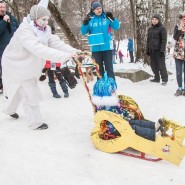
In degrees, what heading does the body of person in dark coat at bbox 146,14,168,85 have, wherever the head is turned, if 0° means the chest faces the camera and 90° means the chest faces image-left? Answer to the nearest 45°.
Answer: approximately 45°

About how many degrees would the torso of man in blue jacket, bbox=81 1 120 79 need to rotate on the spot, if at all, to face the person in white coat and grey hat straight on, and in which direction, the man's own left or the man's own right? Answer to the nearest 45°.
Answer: approximately 45° to the man's own right

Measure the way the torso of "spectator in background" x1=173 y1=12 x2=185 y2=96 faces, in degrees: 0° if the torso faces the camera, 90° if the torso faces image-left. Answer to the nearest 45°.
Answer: approximately 45°

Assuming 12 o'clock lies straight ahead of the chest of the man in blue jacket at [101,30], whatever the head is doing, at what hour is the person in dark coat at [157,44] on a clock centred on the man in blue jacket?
The person in dark coat is roughly at 8 o'clock from the man in blue jacket.

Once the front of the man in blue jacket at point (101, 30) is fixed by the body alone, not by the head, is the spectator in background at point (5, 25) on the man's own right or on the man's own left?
on the man's own right

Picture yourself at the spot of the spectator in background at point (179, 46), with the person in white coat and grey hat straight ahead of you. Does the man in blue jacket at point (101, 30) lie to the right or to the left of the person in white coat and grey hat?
right
